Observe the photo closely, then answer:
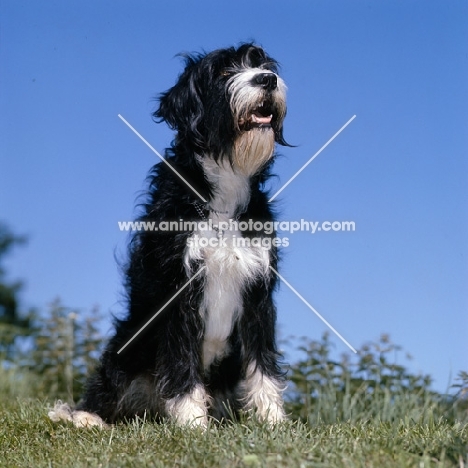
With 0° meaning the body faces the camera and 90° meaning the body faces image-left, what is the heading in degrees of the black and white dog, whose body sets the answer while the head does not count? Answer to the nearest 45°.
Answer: approximately 315°
